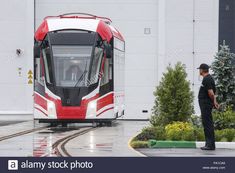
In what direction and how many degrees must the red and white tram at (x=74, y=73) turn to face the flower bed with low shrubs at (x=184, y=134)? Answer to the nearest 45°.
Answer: approximately 45° to its left

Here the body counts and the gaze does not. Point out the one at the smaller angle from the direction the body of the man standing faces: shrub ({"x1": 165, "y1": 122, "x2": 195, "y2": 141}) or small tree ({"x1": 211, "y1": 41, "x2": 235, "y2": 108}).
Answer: the shrub

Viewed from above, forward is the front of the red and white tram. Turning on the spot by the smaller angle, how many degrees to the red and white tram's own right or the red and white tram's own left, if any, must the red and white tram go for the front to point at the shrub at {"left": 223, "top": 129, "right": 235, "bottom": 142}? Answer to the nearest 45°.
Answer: approximately 45° to the red and white tram's own left

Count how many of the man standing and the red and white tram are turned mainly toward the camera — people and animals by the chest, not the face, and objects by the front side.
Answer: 1

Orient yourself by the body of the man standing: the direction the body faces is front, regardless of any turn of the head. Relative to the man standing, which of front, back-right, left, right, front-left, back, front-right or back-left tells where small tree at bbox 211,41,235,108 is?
right

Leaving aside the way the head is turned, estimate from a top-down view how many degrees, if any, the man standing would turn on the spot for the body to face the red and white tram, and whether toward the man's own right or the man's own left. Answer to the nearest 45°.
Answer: approximately 45° to the man's own right

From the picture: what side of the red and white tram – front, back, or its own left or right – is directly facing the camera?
front

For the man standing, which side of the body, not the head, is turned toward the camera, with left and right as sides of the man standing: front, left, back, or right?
left

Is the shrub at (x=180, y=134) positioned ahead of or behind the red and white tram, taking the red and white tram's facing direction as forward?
ahead

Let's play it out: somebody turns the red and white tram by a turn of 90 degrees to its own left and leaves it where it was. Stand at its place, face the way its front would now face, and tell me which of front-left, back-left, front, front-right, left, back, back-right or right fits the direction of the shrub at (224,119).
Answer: front-right

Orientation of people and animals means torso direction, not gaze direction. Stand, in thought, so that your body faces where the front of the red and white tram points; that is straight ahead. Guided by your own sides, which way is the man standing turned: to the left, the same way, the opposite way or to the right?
to the right
